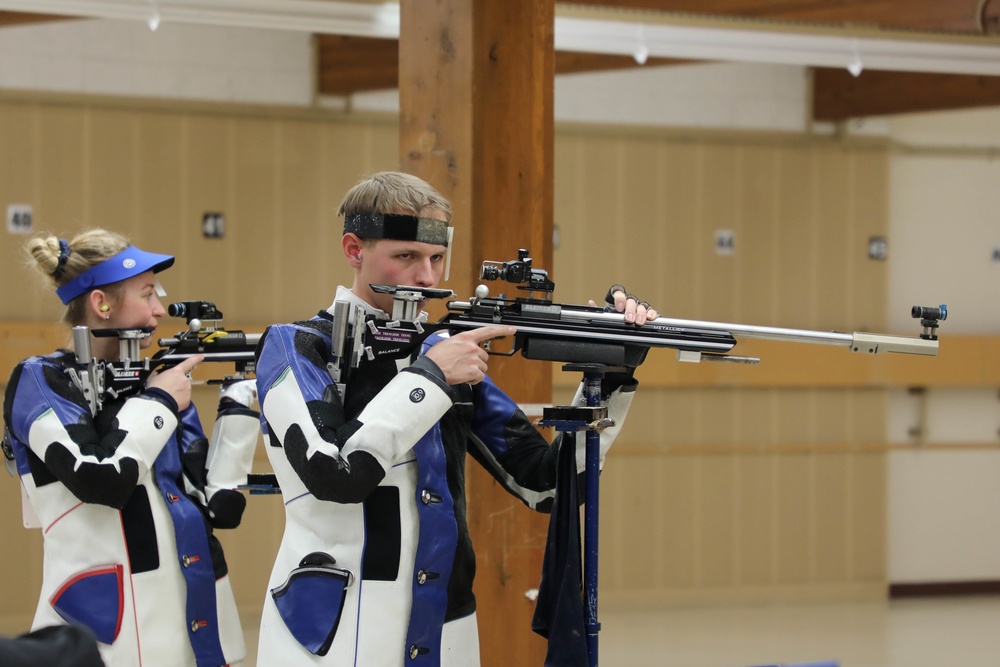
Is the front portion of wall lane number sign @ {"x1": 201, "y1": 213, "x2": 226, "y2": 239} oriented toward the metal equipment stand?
yes

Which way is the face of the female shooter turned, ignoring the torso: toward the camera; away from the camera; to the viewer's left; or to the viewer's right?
to the viewer's right

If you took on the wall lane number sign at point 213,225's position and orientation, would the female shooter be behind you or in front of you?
in front

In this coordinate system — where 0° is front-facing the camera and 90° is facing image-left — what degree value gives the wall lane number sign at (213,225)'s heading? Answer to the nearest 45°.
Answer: approximately 0°

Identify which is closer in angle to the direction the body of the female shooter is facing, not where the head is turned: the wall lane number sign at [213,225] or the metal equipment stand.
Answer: the metal equipment stand

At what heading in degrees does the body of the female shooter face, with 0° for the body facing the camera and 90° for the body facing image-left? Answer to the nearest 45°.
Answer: approximately 315°

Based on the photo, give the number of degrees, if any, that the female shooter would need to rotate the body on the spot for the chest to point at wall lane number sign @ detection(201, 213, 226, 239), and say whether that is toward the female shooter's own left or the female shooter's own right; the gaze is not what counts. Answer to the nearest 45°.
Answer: approximately 135° to the female shooter's own left

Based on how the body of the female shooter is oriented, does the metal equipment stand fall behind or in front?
in front
